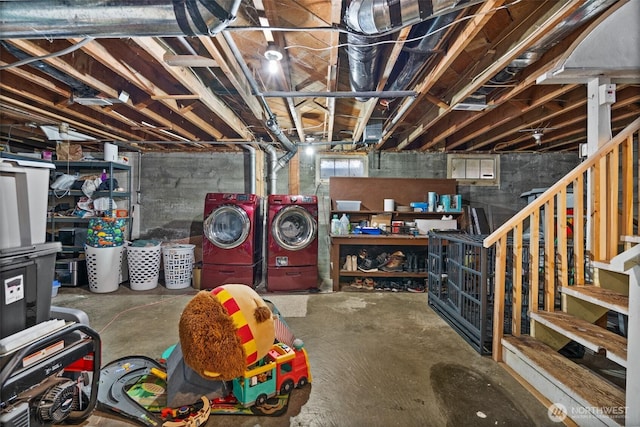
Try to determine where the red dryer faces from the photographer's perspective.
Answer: facing the viewer

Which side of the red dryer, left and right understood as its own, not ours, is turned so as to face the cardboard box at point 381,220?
left

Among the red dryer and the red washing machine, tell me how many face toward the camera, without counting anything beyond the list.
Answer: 2

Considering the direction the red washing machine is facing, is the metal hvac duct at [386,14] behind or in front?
in front

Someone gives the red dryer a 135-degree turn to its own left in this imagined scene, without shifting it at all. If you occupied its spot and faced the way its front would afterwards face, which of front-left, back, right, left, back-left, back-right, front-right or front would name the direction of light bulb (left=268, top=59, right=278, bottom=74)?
back-right

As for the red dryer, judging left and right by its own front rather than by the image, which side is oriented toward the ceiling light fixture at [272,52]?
front

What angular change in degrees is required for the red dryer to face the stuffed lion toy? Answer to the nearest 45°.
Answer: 0° — it already faces it

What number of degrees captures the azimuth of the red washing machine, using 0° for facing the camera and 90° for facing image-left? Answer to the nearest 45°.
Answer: approximately 0°

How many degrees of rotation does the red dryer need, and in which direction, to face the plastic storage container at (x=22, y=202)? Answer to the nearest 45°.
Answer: approximately 45° to its right

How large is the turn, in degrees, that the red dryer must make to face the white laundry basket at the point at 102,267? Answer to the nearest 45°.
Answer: approximately 90° to its right

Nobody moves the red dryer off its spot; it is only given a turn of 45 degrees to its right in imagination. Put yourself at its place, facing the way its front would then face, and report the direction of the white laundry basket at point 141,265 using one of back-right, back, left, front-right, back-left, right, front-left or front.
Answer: front-right

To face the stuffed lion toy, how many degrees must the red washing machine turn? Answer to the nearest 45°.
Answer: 0° — it already faces it

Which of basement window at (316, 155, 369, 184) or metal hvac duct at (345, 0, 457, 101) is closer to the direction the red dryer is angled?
the metal hvac duct
